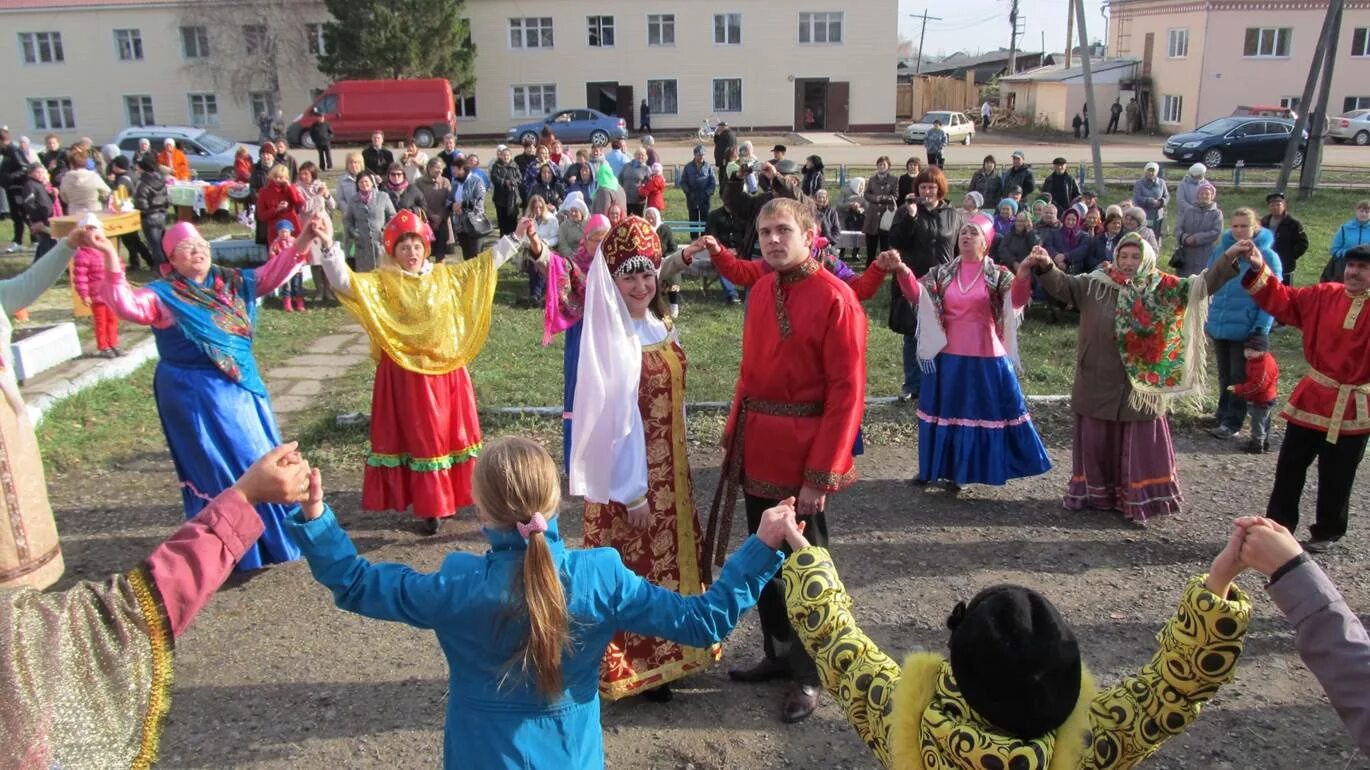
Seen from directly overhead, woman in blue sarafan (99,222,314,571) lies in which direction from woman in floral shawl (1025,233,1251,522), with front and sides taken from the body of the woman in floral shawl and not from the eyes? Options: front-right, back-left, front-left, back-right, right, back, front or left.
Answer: front-right

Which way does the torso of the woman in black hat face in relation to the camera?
away from the camera

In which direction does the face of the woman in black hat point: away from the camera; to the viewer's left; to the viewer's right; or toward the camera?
away from the camera

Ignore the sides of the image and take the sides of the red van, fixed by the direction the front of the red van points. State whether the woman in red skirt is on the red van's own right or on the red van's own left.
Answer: on the red van's own left

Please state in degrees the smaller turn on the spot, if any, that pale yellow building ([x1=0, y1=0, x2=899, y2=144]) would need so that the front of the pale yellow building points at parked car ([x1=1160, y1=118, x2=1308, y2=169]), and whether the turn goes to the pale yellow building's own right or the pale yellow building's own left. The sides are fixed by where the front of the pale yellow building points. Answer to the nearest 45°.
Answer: approximately 45° to the pale yellow building's own left

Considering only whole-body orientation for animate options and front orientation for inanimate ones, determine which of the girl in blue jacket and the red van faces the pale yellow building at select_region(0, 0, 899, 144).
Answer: the girl in blue jacket

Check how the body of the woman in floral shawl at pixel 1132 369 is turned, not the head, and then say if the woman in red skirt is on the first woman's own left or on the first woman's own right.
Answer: on the first woman's own right

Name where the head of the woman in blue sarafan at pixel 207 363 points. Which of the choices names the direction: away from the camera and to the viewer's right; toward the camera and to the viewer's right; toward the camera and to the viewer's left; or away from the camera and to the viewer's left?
toward the camera and to the viewer's right

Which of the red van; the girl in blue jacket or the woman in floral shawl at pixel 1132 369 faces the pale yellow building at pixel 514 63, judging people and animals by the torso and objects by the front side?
the girl in blue jacket

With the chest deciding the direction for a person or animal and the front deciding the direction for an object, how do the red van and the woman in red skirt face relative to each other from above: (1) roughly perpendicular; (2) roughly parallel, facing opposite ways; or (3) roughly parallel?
roughly perpendicular

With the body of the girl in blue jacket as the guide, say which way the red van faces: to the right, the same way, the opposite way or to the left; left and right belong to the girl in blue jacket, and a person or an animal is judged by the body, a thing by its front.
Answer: to the left

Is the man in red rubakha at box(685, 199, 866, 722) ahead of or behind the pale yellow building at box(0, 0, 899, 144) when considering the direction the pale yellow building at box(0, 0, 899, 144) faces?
ahead

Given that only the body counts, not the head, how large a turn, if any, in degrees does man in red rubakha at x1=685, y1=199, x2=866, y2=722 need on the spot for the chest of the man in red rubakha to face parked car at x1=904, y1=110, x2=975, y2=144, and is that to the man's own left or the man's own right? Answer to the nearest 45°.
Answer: approximately 135° to the man's own right

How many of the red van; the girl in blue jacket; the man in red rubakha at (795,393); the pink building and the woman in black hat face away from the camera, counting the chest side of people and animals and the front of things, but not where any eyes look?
2

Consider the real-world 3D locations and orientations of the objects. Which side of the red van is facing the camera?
left

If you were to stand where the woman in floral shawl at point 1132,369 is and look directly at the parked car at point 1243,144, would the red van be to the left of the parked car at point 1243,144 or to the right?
left
